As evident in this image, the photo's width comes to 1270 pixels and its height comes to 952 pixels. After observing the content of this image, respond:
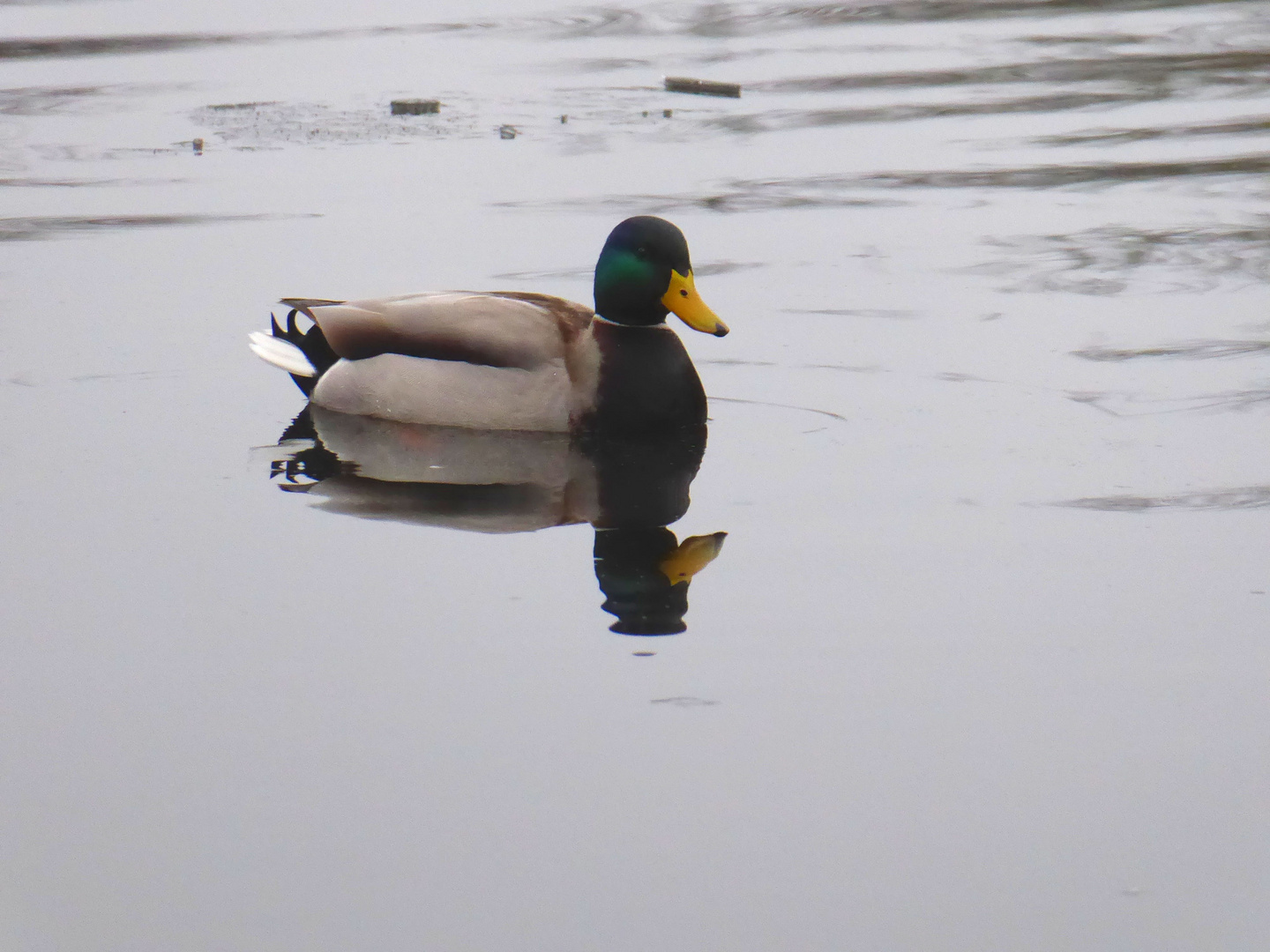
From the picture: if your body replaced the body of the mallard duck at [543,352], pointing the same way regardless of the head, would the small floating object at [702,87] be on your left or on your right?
on your left

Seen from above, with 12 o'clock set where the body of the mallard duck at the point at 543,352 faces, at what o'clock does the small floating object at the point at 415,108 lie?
The small floating object is roughly at 9 o'clock from the mallard duck.

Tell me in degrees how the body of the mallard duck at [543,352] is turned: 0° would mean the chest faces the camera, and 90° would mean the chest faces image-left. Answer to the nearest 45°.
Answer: approximately 270°
